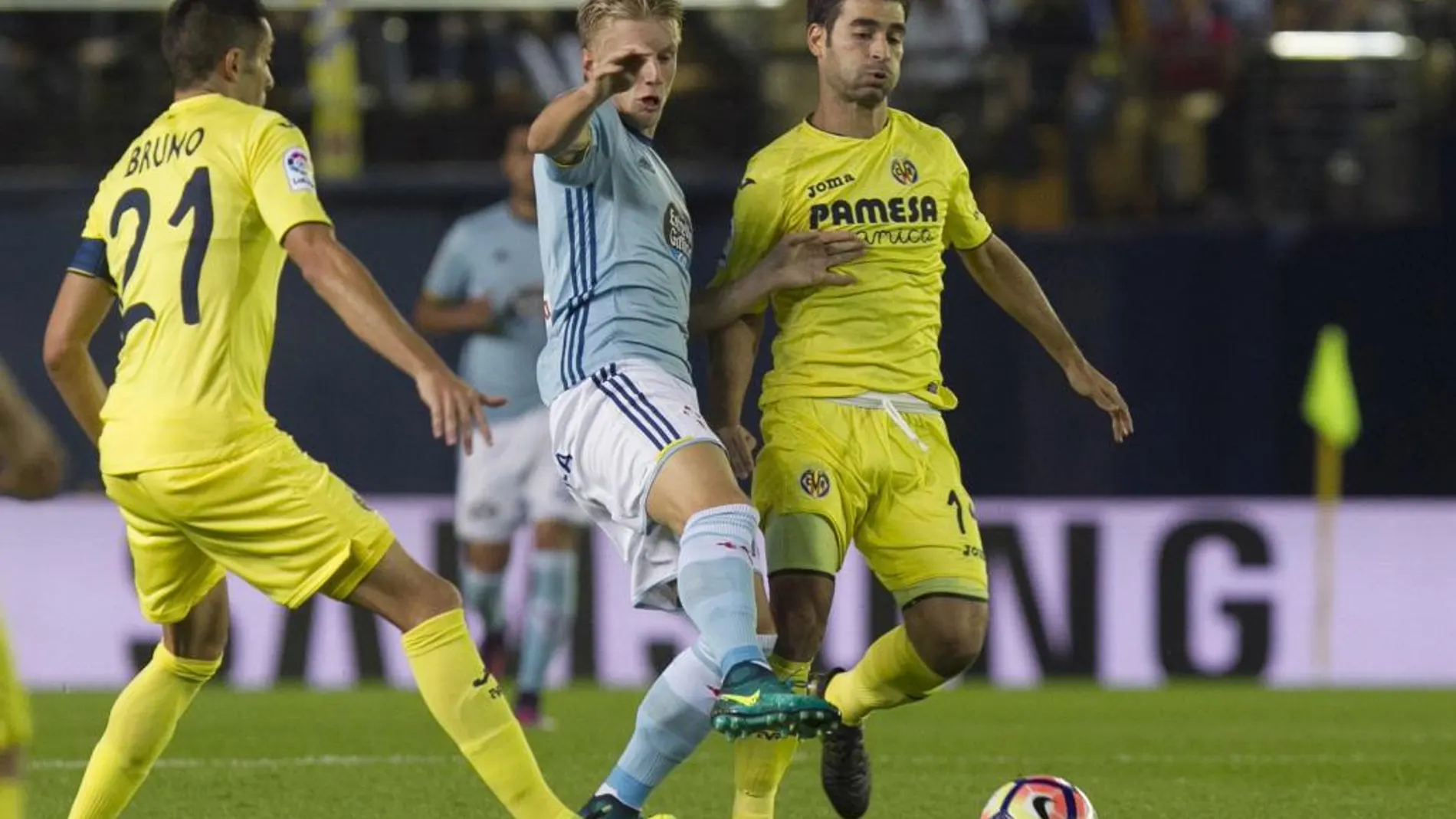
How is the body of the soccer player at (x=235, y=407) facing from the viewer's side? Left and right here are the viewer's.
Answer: facing away from the viewer and to the right of the viewer

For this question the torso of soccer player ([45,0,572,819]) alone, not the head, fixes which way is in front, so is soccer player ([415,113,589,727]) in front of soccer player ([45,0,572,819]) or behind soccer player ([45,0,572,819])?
in front

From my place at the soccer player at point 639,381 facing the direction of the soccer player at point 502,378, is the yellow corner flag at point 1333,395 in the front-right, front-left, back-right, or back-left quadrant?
front-right

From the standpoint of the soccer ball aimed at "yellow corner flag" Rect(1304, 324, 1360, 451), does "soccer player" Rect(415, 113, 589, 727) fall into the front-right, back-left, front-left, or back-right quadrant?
front-left

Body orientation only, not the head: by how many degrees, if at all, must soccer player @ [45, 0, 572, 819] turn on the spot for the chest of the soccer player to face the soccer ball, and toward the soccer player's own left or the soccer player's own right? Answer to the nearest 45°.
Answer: approximately 45° to the soccer player's own right

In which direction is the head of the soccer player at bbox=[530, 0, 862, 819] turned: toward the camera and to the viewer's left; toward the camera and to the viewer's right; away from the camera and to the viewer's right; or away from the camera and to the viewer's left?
toward the camera and to the viewer's right
